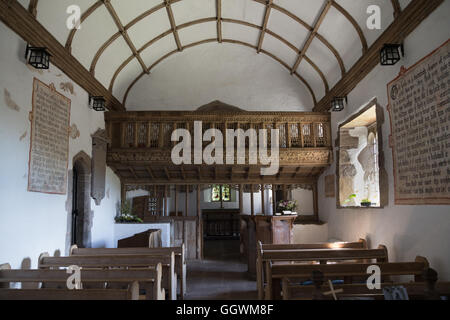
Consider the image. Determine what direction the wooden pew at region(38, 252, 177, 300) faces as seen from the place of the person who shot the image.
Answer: facing away from the viewer

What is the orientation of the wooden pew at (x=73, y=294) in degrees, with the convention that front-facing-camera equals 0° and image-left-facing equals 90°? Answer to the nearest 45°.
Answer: approximately 180°

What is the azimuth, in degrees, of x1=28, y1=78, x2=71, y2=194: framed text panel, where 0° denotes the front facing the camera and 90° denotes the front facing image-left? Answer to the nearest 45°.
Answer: approximately 315°

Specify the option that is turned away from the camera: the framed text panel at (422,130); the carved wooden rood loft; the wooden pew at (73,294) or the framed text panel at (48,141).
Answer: the wooden pew

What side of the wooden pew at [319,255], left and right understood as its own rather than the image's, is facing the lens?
back

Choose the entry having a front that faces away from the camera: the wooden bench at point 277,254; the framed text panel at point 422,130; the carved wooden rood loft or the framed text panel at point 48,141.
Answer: the wooden bench

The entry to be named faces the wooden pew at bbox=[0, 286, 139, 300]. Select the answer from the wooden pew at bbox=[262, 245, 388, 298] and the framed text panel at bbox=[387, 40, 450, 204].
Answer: the framed text panel

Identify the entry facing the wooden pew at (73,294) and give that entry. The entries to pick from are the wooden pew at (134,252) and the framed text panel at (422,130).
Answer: the framed text panel

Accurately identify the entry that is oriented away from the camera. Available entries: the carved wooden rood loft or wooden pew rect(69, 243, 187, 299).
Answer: the wooden pew

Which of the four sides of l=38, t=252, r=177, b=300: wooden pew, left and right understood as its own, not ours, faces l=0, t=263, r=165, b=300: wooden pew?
back

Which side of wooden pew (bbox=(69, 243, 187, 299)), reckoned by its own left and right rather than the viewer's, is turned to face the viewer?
back

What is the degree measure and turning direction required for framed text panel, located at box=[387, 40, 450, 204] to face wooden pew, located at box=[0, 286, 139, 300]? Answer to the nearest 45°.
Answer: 0° — it already faces it
